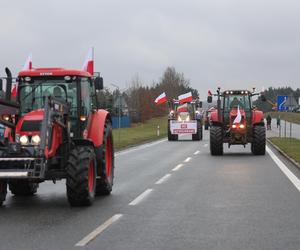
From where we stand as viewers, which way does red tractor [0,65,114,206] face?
facing the viewer and to the left of the viewer

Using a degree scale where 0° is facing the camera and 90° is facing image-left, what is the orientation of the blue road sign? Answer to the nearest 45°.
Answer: approximately 0°

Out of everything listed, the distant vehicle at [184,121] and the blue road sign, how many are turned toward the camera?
2

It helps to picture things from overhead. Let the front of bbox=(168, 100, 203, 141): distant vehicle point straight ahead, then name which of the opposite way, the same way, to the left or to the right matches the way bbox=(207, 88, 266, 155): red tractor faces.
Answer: the same way

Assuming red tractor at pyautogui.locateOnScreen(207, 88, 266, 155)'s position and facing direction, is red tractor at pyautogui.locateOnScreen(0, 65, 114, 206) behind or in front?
in front

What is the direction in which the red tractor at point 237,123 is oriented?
toward the camera

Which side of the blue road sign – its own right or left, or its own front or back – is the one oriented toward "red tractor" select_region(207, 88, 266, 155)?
front

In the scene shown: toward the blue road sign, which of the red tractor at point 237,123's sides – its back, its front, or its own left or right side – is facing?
back

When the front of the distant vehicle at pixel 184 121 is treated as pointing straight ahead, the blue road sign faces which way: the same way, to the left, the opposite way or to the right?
the same way

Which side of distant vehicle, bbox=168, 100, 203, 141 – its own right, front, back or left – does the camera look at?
front

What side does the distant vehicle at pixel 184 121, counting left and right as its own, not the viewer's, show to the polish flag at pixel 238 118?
front

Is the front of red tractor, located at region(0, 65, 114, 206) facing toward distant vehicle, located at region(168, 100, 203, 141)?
no

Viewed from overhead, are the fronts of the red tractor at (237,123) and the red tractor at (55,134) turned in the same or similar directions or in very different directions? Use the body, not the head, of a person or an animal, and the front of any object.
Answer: same or similar directions

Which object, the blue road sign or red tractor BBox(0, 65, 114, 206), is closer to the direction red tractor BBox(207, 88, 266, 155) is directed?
the red tractor

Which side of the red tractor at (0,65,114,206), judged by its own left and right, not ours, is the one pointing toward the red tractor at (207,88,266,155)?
back

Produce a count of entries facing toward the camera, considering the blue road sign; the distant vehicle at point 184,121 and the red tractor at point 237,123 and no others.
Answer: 3

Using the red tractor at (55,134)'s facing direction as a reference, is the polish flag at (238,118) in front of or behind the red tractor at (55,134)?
behind
